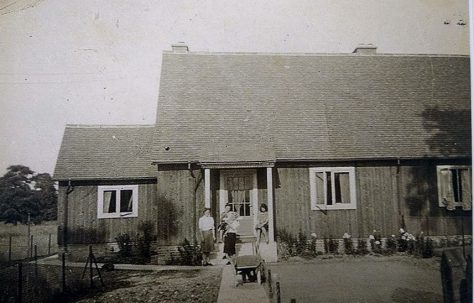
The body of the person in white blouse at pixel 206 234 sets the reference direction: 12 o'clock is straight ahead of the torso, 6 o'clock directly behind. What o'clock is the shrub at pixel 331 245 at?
The shrub is roughly at 9 o'clock from the person in white blouse.

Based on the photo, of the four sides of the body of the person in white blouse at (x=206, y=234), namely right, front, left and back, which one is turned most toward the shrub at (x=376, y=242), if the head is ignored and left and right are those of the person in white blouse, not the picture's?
left

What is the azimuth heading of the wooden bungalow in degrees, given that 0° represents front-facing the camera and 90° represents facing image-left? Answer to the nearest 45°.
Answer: approximately 0°

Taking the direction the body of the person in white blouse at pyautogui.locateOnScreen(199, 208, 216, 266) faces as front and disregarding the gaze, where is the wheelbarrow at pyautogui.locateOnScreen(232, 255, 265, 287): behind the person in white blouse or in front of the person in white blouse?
in front

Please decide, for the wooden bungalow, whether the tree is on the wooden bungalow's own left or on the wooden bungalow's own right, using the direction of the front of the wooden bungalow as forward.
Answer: on the wooden bungalow's own right

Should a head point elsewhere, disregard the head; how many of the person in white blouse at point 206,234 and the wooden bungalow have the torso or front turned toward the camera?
2

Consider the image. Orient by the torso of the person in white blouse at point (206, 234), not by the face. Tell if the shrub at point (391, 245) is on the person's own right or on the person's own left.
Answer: on the person's own left

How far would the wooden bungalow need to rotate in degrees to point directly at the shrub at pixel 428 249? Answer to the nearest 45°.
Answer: approximately 90° to its left

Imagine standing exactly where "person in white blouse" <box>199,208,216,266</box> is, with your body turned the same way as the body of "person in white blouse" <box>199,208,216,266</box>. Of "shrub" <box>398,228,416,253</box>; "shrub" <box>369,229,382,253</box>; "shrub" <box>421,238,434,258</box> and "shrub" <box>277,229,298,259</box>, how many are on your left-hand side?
4

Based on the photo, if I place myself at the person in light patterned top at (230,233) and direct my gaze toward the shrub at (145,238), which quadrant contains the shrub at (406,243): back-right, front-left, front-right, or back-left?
back-right
